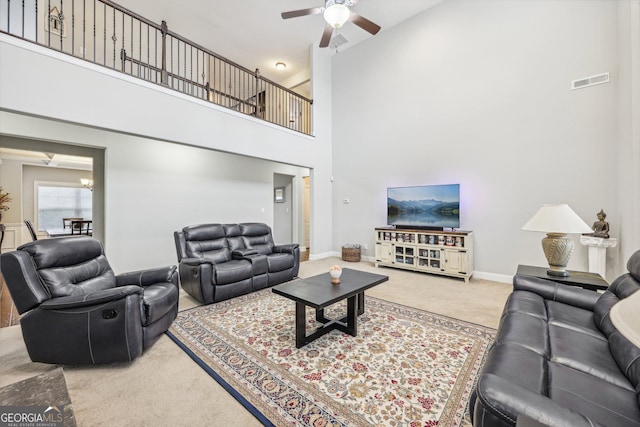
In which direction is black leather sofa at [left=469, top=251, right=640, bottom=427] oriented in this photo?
to the viewer's left

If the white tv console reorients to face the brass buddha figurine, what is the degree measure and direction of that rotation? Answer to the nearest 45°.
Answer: approximately 135° to its left

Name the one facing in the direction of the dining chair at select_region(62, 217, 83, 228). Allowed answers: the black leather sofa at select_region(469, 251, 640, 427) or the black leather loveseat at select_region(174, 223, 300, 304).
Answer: the black leather sofa

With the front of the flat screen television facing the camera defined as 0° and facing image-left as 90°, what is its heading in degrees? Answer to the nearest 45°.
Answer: approximately 45°

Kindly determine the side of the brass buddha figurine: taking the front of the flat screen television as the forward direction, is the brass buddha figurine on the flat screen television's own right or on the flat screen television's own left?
on the flat screen television's own left

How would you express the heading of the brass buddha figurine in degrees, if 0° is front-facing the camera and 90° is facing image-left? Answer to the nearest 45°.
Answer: approximately 45°

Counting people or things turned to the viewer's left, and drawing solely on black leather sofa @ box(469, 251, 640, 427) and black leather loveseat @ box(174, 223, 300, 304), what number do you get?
1
